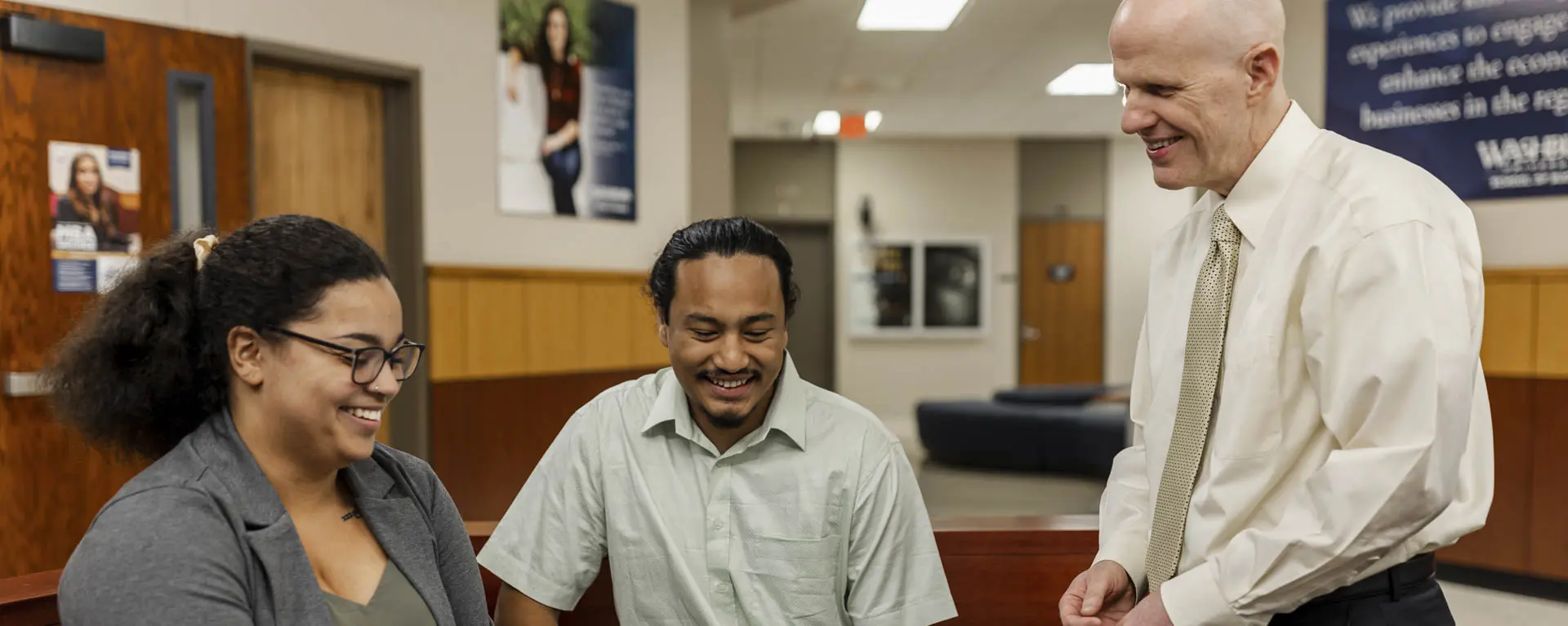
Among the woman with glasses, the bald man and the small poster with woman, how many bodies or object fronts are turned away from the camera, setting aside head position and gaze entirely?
0

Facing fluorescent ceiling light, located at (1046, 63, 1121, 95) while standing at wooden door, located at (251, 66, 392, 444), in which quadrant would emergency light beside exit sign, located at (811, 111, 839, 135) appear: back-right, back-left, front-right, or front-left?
front-left

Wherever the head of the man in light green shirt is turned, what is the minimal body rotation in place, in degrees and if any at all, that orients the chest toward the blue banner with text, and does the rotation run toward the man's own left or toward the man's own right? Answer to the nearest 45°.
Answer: approximately 135° to the man's own left

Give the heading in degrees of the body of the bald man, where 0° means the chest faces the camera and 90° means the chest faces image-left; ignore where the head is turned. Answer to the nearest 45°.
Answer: approximately 45°

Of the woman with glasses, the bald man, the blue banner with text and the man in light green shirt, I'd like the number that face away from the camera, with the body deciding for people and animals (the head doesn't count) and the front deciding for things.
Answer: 0

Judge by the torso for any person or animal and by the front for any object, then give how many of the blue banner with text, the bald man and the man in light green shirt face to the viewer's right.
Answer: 0

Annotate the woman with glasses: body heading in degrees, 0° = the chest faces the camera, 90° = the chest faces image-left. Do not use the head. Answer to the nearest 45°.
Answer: approximately 315°

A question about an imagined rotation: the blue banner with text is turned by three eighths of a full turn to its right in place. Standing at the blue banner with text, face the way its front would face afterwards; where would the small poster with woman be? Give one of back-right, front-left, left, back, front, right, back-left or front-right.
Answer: back-left

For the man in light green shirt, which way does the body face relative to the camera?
toward the camera

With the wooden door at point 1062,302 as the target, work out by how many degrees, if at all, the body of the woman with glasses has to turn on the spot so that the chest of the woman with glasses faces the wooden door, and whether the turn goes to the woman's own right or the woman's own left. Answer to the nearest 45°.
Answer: approximately 90° to the woman's own left

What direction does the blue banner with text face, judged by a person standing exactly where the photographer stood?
facing the viewer and to the left of the viewer

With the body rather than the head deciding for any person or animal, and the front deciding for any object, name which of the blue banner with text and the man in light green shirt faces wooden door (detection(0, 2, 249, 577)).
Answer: the blue banner with text

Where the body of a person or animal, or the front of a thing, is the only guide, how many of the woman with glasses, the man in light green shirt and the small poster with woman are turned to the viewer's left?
0

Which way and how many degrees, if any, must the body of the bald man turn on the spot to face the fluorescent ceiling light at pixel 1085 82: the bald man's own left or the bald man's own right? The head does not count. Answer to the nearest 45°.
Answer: approximately 135° to the bald man's own right
